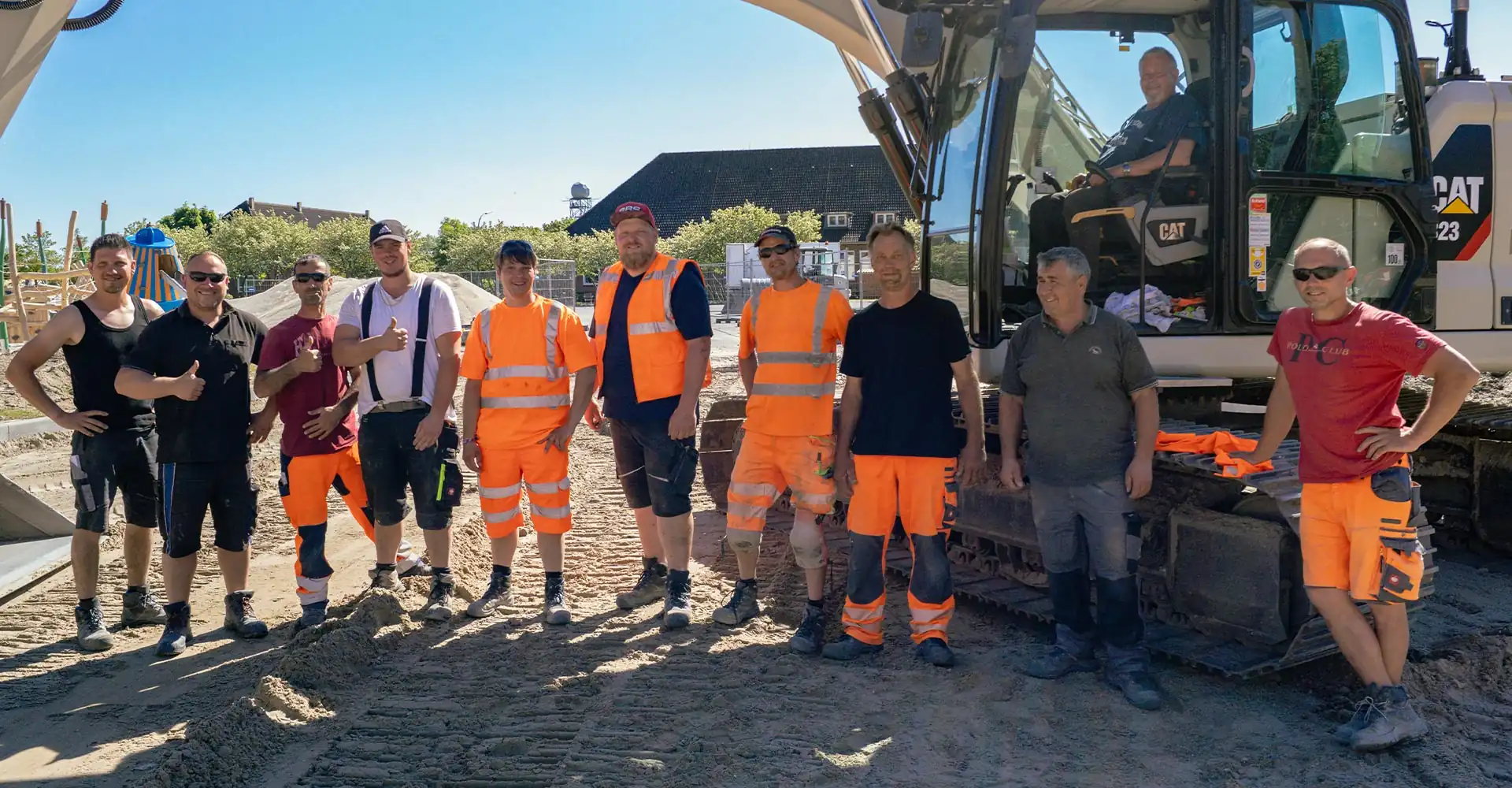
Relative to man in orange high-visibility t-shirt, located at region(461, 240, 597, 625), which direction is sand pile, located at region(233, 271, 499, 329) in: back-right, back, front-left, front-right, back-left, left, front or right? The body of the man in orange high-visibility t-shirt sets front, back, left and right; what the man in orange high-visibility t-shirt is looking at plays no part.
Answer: back

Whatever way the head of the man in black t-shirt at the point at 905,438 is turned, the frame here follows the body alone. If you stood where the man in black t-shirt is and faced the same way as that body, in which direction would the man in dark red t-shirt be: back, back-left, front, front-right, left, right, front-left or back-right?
right

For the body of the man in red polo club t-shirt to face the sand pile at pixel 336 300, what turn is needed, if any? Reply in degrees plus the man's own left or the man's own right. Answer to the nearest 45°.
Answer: approximately 90° to the man's own right

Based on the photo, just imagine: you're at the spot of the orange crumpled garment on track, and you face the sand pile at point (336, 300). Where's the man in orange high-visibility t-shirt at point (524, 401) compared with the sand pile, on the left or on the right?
left

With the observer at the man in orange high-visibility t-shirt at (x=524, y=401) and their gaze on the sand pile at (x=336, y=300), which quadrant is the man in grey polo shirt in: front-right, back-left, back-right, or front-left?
back-right

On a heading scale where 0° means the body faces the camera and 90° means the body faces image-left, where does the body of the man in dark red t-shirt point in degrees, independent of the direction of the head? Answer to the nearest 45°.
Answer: approximately 0°

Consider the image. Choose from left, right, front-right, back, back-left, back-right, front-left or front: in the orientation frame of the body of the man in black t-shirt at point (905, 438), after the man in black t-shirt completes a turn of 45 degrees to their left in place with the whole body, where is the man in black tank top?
back-right
